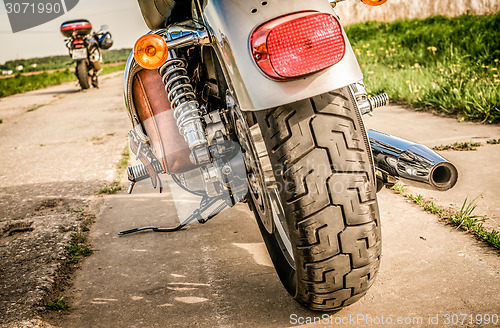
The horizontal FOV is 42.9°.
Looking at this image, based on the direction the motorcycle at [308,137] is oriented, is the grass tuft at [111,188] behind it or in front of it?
in front

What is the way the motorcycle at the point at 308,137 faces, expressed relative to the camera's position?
facing away from the viewer and to the left of the viewer

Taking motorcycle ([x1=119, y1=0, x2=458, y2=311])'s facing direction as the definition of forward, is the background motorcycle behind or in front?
in front
